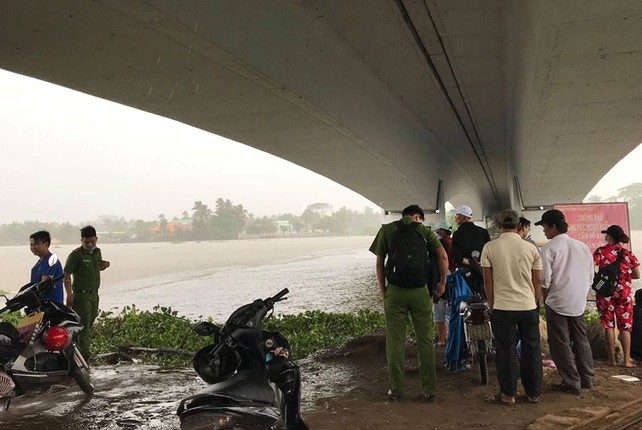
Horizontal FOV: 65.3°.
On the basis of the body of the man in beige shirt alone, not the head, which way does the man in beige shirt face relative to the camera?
away from the camera

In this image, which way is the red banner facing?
toward the camera

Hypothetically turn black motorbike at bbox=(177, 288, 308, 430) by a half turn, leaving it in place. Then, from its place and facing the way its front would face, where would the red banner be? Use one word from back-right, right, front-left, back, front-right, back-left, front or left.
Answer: back

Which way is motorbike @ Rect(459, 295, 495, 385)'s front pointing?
away from the camera

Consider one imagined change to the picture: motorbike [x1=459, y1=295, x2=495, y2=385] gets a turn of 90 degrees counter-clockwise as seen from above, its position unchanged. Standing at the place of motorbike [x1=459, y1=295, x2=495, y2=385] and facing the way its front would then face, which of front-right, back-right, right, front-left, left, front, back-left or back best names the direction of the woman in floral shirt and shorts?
back-right

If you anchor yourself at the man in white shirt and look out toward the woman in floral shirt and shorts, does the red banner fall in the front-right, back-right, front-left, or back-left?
front-left

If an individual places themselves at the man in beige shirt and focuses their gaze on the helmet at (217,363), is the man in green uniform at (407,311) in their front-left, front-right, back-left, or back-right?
front-right

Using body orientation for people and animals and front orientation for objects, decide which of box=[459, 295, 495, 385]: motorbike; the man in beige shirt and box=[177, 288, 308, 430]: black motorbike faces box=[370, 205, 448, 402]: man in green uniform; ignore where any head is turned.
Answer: the black motorbike

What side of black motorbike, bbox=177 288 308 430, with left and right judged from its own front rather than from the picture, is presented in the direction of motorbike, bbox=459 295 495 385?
front

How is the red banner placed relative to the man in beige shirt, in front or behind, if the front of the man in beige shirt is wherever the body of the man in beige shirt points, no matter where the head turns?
in front

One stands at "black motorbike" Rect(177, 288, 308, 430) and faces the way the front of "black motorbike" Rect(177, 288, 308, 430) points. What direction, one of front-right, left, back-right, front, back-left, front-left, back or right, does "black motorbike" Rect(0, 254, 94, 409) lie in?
left

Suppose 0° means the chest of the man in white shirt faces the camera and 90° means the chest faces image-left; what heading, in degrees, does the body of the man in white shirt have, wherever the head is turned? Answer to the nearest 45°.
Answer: approximately 135°

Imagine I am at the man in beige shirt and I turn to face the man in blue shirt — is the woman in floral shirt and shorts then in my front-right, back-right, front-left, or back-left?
back-right

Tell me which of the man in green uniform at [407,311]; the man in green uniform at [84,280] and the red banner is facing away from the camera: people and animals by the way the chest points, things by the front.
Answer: the man in green uniform at [407,311]

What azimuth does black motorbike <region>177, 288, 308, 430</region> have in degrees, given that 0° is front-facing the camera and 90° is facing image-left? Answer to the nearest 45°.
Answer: approximately 225°

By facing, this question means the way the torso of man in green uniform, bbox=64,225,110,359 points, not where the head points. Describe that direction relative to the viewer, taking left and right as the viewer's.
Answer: facing the viewer and to the right of the viewer

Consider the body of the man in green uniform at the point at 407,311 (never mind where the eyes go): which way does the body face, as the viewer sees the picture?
away from the camera

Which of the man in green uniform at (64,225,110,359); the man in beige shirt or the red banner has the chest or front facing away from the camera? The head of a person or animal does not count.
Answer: the man in beige shirt

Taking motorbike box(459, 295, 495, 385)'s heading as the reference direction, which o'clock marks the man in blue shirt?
The man in blue shirt is roughly at 9 o'clock from the motorbike.

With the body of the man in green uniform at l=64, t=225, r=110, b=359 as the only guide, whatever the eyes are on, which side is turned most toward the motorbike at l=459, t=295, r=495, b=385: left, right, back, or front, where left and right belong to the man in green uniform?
front

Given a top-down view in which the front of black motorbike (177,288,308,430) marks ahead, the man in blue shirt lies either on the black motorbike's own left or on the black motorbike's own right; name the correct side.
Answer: on the black motorbike's own left

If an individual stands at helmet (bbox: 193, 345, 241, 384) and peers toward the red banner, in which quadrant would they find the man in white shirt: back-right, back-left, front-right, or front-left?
front-right
